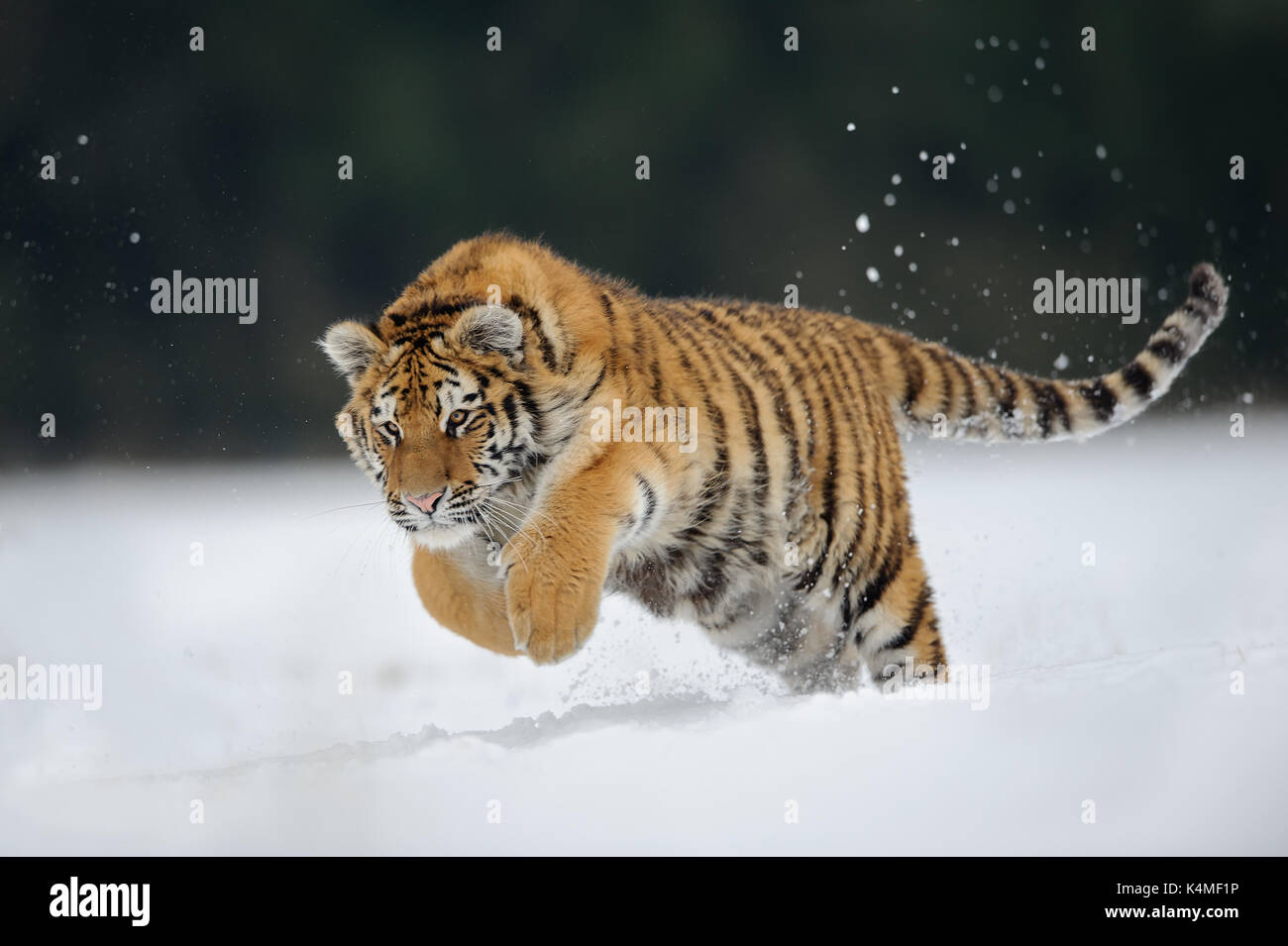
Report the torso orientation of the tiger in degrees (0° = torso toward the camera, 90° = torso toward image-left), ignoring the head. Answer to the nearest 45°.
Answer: approximately 45°
